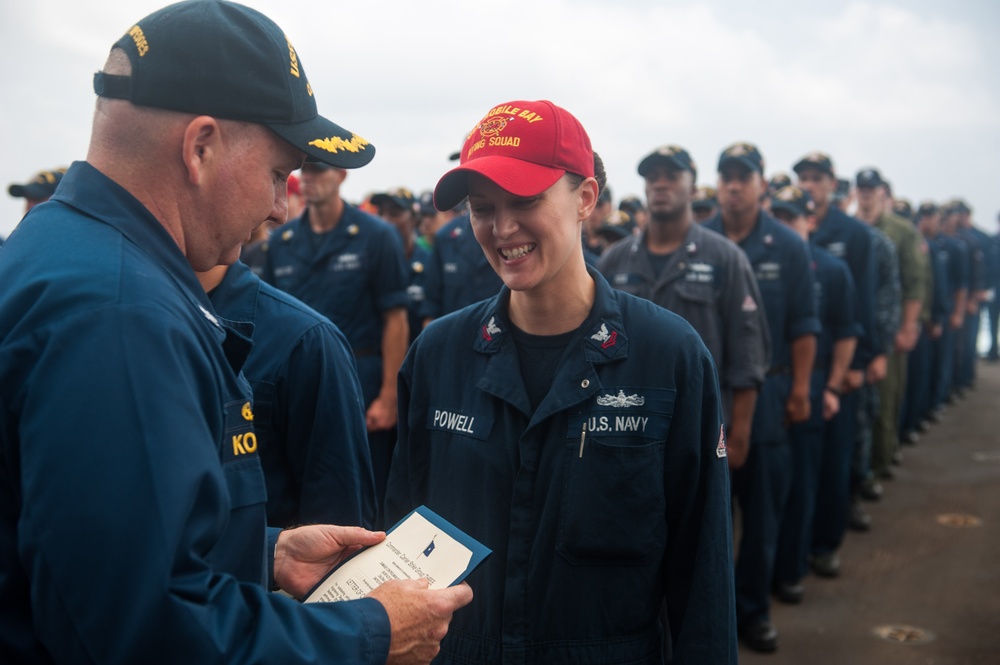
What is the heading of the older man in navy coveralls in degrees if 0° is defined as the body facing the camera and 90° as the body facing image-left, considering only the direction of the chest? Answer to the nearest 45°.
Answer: approximately 270°

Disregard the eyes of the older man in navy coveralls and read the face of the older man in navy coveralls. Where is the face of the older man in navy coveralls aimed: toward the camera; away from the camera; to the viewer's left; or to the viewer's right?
to the viewer's right
